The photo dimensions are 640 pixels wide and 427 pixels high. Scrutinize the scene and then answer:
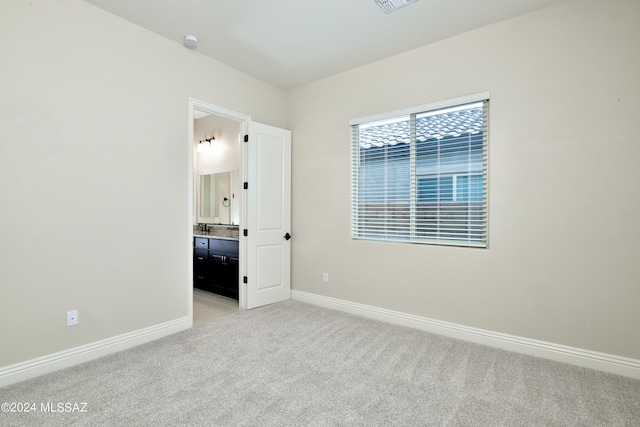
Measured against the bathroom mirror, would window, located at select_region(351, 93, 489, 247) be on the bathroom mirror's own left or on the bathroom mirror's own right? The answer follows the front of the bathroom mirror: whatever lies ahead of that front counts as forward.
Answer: on the bathroom mirror's own left

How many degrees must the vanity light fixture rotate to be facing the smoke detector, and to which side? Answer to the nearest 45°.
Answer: approximately 45° to its left

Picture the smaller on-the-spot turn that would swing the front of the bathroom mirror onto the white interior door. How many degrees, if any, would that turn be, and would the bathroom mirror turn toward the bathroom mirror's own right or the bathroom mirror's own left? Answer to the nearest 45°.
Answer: approximately 45° to the bathroom mirror's own left

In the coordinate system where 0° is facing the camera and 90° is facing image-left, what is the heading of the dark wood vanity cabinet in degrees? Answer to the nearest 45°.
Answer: approximately 45°
